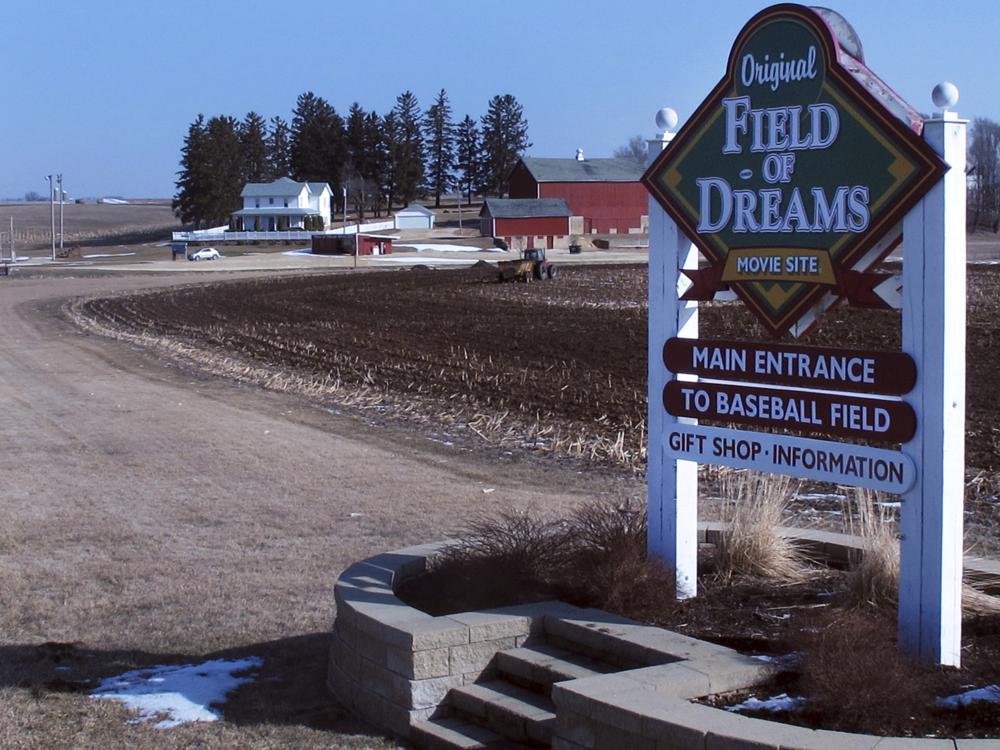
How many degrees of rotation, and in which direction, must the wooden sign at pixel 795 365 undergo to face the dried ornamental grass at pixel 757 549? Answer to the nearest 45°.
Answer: approximately 135° to its right

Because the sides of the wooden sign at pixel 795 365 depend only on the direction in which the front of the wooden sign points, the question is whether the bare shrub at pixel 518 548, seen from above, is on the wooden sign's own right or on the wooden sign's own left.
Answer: on the wooden sign's own right

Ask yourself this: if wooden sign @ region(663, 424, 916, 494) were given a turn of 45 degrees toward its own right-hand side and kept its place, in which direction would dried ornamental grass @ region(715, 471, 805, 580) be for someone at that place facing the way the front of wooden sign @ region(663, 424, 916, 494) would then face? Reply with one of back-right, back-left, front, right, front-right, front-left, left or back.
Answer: right

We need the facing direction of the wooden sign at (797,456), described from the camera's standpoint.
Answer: facing the viewer and to the left of the viewer

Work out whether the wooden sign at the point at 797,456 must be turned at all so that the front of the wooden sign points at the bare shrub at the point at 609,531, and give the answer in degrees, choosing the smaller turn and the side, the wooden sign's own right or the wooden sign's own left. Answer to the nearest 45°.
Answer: approximately 90° to the wooden sign's own right

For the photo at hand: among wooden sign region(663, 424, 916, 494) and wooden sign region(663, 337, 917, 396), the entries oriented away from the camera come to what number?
0

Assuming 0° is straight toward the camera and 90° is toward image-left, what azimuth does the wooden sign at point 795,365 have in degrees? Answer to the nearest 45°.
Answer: approximately 45°
